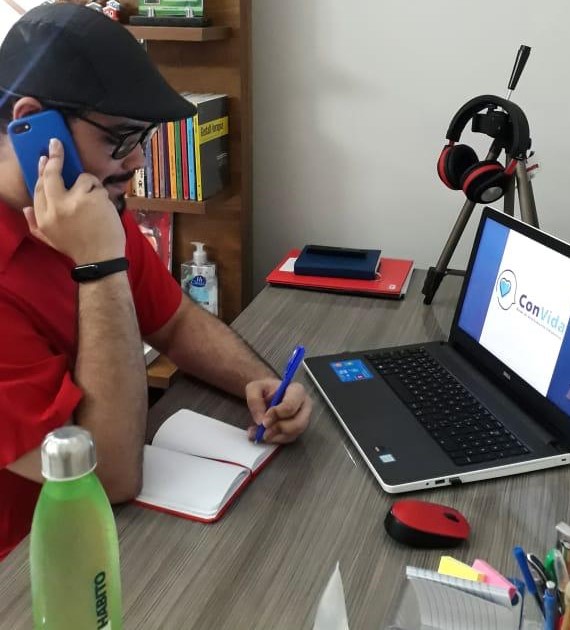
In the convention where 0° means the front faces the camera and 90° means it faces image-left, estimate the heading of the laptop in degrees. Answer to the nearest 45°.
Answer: approximately 45°

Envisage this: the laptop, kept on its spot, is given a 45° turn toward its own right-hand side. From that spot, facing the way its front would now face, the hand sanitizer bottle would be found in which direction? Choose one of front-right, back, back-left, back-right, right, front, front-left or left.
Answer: front-right

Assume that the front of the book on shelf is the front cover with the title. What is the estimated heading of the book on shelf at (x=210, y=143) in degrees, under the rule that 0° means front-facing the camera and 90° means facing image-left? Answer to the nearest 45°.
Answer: approximately 315°

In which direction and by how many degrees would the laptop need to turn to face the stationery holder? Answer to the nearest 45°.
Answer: approximately 45° to its left

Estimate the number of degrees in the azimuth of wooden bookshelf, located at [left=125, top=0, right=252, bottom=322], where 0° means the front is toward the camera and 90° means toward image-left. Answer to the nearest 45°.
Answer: approximately 45°

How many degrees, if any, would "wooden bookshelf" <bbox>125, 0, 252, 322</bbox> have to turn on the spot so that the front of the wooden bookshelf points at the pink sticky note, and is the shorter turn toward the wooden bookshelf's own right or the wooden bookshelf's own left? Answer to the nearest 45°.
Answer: approximately 45° to the wooden bookshelf's own left

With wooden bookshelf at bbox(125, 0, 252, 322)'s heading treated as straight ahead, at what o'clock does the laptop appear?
The laptop is roughly at 10 o'clock from the wooden bookshelf.

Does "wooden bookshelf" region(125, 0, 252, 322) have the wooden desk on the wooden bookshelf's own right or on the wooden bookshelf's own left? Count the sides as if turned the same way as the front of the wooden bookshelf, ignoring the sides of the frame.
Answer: on the wooden bookshelf's own left
